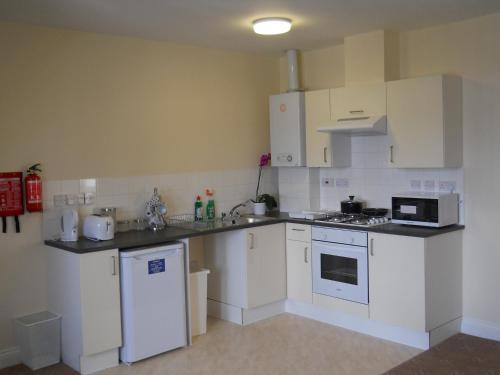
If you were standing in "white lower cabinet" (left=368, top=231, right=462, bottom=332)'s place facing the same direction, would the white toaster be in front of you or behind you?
in front

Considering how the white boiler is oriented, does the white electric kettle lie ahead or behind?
ahead

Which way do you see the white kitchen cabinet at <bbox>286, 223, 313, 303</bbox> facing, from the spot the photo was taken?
facing the viewer and to the left of the viewer

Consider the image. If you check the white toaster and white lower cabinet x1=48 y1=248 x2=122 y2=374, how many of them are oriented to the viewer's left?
0

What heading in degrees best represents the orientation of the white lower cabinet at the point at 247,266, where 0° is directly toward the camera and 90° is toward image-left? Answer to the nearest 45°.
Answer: approximately 315°

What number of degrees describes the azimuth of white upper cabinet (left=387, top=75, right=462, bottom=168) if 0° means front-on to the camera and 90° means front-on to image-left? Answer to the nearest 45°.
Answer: approximately 45°

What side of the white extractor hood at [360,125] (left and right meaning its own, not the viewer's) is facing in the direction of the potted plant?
right

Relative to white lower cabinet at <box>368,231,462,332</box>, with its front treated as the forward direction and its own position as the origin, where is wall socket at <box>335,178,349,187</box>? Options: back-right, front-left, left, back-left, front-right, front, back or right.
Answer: right

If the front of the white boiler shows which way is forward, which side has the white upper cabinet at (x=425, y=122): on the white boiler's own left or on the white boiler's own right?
on the white boiler's own left

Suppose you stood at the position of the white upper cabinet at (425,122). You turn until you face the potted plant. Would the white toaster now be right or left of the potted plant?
left

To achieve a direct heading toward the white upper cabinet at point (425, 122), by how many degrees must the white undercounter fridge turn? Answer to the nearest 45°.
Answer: approximately 45° to its left
